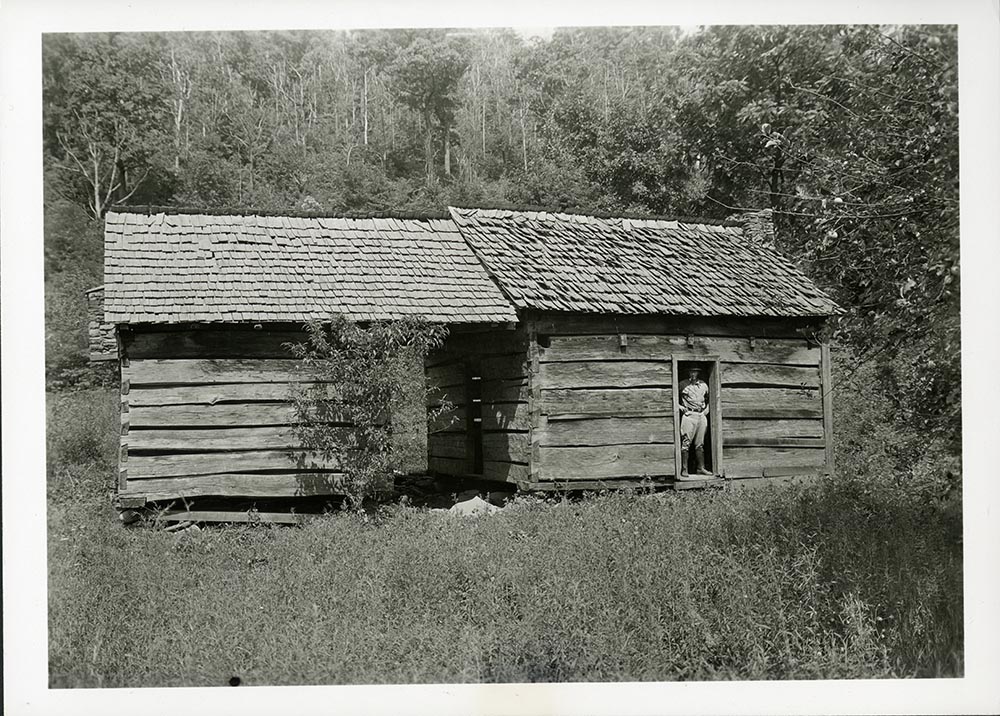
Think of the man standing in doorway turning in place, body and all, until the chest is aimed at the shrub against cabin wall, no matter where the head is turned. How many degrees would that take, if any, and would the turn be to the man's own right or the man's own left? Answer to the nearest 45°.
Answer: approximately 45° to the man's own right

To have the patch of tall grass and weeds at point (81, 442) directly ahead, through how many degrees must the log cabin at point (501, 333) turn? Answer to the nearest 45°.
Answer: approximately 45° to its right

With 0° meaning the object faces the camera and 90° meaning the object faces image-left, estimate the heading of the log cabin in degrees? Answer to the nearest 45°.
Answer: approximately 0°

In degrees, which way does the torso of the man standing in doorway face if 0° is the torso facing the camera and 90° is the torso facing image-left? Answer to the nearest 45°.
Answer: approximately 0°

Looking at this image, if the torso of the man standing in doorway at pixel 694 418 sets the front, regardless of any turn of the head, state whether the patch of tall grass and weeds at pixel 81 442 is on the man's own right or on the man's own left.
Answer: on the man's own right
